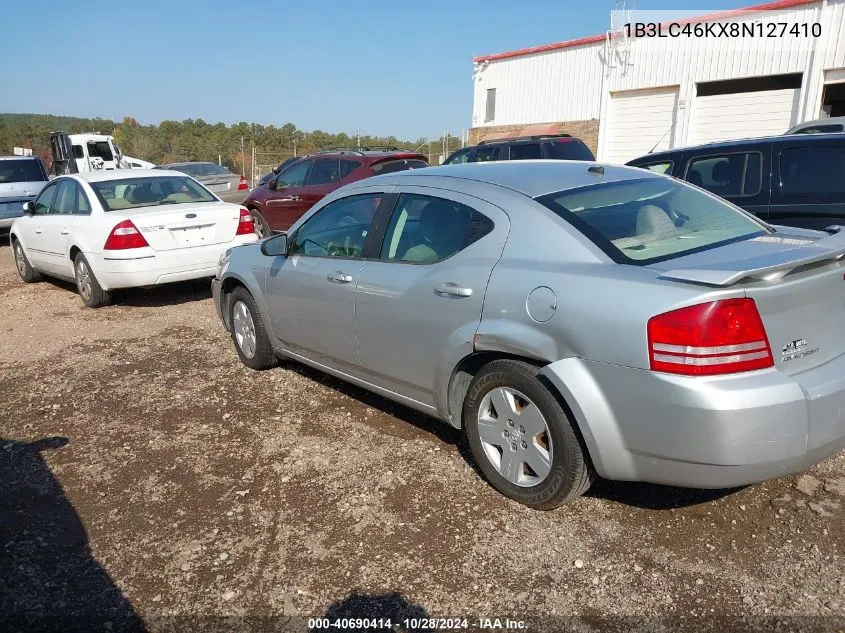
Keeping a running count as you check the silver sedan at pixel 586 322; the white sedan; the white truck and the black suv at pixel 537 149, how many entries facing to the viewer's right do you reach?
1

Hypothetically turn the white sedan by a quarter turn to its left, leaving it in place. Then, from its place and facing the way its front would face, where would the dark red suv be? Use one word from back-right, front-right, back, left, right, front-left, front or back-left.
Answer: back

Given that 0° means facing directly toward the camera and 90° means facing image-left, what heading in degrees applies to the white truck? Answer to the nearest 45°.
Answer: approximately 270°

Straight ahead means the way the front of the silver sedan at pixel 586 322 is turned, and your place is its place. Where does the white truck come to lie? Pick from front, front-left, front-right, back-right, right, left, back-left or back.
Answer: front

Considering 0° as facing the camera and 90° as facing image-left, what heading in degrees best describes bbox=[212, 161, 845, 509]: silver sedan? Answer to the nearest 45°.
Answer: approximately 135°

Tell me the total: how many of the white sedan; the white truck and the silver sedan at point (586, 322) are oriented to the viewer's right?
1

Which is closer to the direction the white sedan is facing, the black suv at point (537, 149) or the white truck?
the white truck

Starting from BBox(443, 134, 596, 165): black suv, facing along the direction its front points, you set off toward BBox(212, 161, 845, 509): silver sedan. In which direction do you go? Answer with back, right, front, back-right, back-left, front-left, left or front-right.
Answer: back-left

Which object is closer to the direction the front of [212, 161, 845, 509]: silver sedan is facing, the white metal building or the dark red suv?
the dark red suv

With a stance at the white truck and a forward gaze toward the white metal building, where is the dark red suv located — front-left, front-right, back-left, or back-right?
front-right

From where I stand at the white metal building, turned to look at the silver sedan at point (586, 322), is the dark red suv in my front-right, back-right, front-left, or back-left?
front-right

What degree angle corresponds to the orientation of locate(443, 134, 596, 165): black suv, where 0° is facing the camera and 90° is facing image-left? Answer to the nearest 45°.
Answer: approximately 135°

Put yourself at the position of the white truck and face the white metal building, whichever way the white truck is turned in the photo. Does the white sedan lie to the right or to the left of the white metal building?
right

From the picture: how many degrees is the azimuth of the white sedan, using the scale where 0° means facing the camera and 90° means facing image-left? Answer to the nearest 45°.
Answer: approximately 135°

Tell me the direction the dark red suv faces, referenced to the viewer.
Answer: facing away from the viewer and to the left of the viewer

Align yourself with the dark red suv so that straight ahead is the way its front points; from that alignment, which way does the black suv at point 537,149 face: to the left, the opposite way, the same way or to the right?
the same way
